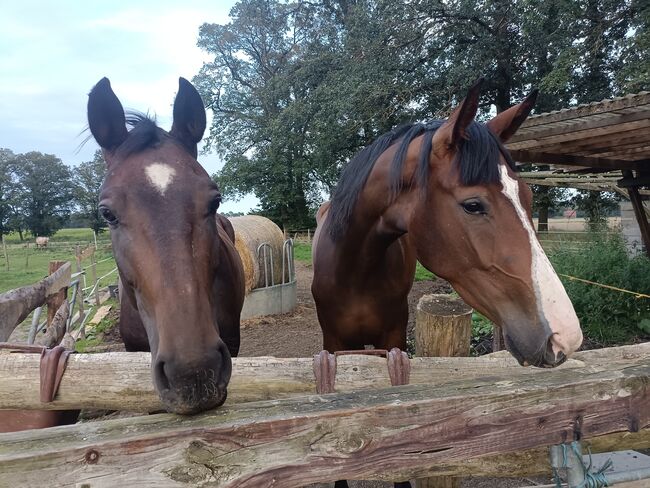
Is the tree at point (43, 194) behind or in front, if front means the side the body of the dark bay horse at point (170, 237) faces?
behind

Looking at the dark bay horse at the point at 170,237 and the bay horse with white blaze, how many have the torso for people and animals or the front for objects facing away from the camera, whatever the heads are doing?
0

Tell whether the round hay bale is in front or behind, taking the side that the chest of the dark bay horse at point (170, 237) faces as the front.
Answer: behind

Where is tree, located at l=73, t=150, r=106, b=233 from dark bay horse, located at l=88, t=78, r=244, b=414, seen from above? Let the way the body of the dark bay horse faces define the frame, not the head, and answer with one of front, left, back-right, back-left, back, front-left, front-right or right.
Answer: back

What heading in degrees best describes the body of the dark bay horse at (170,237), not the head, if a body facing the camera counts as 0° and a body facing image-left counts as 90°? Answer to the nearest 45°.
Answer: approximately 0°

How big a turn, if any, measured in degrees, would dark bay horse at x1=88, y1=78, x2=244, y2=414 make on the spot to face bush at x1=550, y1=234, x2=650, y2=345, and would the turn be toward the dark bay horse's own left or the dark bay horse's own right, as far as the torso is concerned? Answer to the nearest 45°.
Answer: approximately 135° to the dark bay horse's own left

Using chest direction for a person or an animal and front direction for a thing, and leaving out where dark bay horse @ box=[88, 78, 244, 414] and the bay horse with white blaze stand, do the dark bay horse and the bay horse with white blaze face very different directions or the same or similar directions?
same or similar directions

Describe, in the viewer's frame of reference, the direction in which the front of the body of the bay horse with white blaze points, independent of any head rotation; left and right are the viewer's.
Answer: facing the viewer and to the right of the viewer

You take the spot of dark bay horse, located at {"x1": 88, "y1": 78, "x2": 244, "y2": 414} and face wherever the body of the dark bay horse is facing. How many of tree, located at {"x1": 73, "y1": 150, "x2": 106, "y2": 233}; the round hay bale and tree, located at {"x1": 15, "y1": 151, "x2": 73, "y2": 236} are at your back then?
3

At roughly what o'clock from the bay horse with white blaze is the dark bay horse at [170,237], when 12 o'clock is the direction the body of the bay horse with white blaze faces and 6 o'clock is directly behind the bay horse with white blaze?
The dark bay horse is roughly at 3 o'clock from the bay horse with white blaze.
